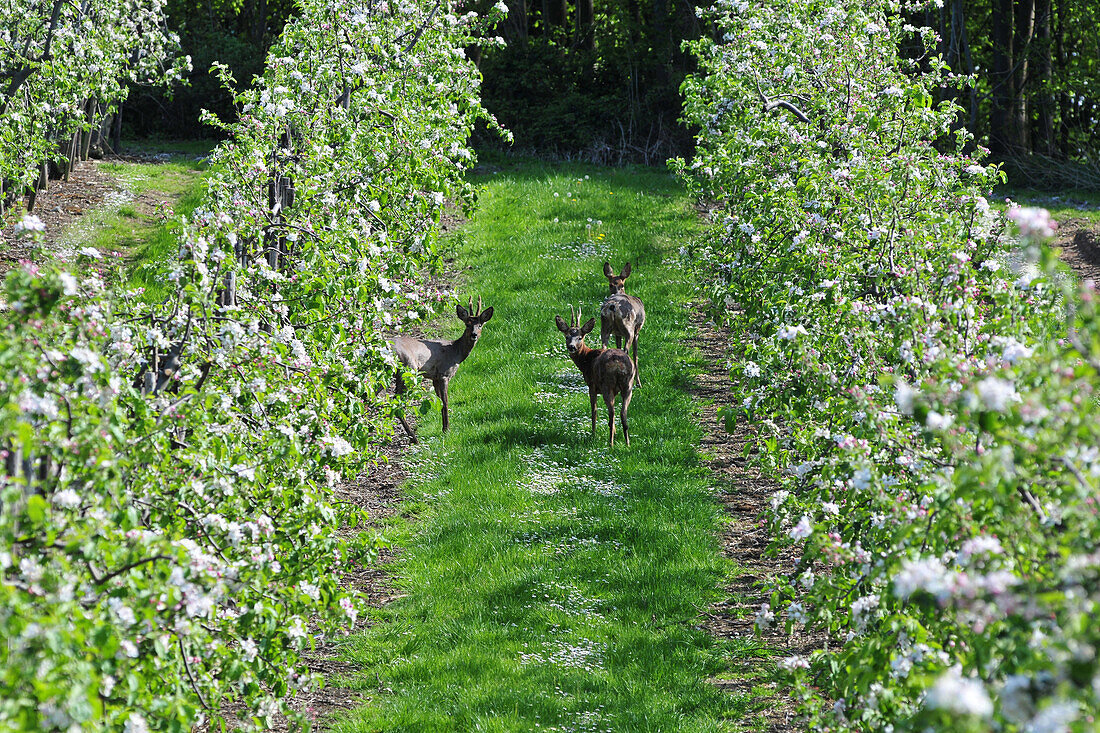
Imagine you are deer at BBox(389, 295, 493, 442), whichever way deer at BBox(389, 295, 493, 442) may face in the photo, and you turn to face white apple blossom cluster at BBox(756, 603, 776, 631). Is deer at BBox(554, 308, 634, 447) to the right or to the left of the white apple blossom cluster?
left

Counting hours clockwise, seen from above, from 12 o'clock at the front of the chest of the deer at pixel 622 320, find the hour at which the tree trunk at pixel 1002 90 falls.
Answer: The tree trunk is roughly at 1 o'clock from the deer.

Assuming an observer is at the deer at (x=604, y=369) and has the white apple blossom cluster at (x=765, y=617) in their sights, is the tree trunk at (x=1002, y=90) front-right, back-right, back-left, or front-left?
back-left

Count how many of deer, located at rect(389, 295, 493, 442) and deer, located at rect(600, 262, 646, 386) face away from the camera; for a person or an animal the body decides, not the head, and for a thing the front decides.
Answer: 1

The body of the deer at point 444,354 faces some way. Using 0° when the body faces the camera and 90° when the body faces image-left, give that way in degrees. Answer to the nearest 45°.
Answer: approximately 270°

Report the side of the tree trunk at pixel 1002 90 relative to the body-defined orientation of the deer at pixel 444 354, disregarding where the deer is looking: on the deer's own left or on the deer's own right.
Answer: on the deer's own left

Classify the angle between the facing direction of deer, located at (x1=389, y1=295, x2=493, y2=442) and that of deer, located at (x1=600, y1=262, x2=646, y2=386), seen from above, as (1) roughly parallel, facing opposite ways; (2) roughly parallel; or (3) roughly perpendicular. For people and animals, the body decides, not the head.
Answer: roughly perpendicular

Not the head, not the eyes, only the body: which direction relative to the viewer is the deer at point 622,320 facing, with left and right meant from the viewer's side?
facing away from the viewer

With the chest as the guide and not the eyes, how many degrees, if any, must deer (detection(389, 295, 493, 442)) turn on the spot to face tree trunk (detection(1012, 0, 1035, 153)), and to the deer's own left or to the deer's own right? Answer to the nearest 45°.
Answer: approximately 45° to the deer's own left
